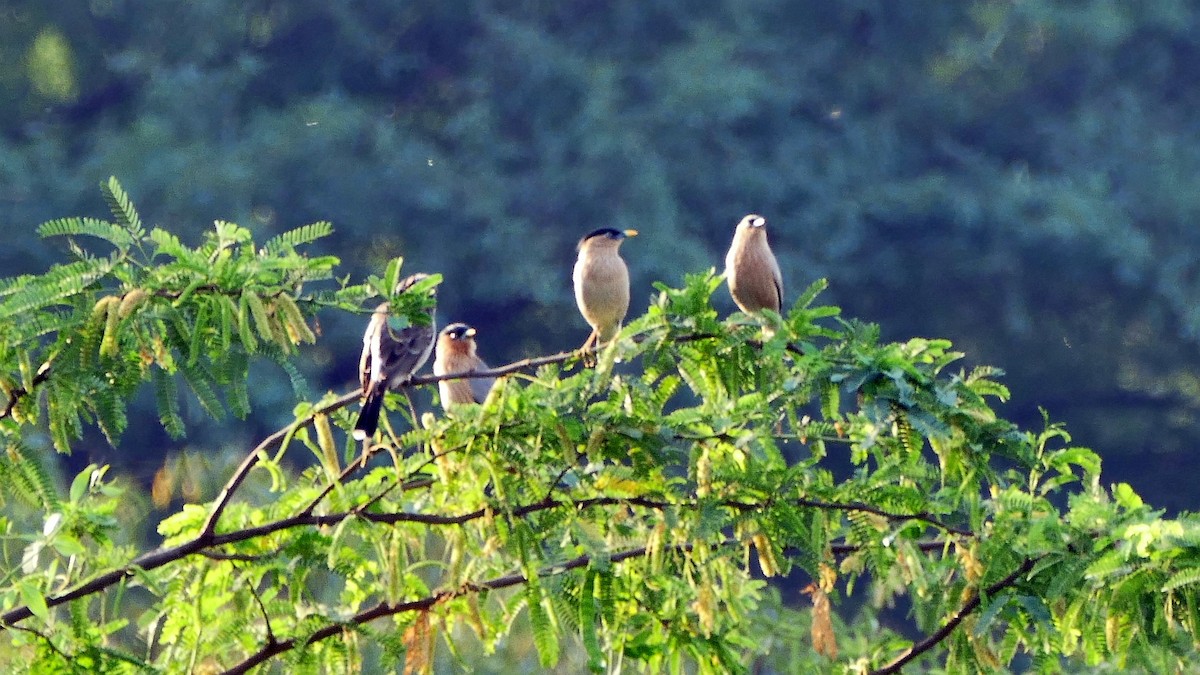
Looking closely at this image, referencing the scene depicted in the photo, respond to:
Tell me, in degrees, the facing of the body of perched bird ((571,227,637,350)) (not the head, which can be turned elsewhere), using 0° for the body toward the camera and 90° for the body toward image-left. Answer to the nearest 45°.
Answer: approximately 315°

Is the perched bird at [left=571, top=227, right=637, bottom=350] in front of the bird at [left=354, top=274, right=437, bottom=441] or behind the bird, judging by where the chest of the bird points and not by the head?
in front

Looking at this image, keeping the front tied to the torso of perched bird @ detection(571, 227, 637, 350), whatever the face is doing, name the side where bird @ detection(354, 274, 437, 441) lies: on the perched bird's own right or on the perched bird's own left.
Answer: on the perched bird's own right

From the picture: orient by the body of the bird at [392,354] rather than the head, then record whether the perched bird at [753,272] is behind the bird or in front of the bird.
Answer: in front

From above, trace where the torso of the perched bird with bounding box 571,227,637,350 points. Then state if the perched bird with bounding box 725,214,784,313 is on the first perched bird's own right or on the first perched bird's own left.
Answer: on the first perched bird's own left

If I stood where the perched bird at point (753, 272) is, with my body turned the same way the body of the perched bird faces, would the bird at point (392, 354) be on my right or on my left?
on my right

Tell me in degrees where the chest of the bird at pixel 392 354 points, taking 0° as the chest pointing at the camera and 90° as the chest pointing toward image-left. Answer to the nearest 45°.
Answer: approximately 225°

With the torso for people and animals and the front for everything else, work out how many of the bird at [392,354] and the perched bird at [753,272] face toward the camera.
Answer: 1
